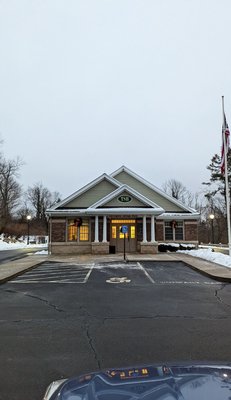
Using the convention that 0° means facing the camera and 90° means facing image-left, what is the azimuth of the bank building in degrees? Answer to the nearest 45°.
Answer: approximately 0°
